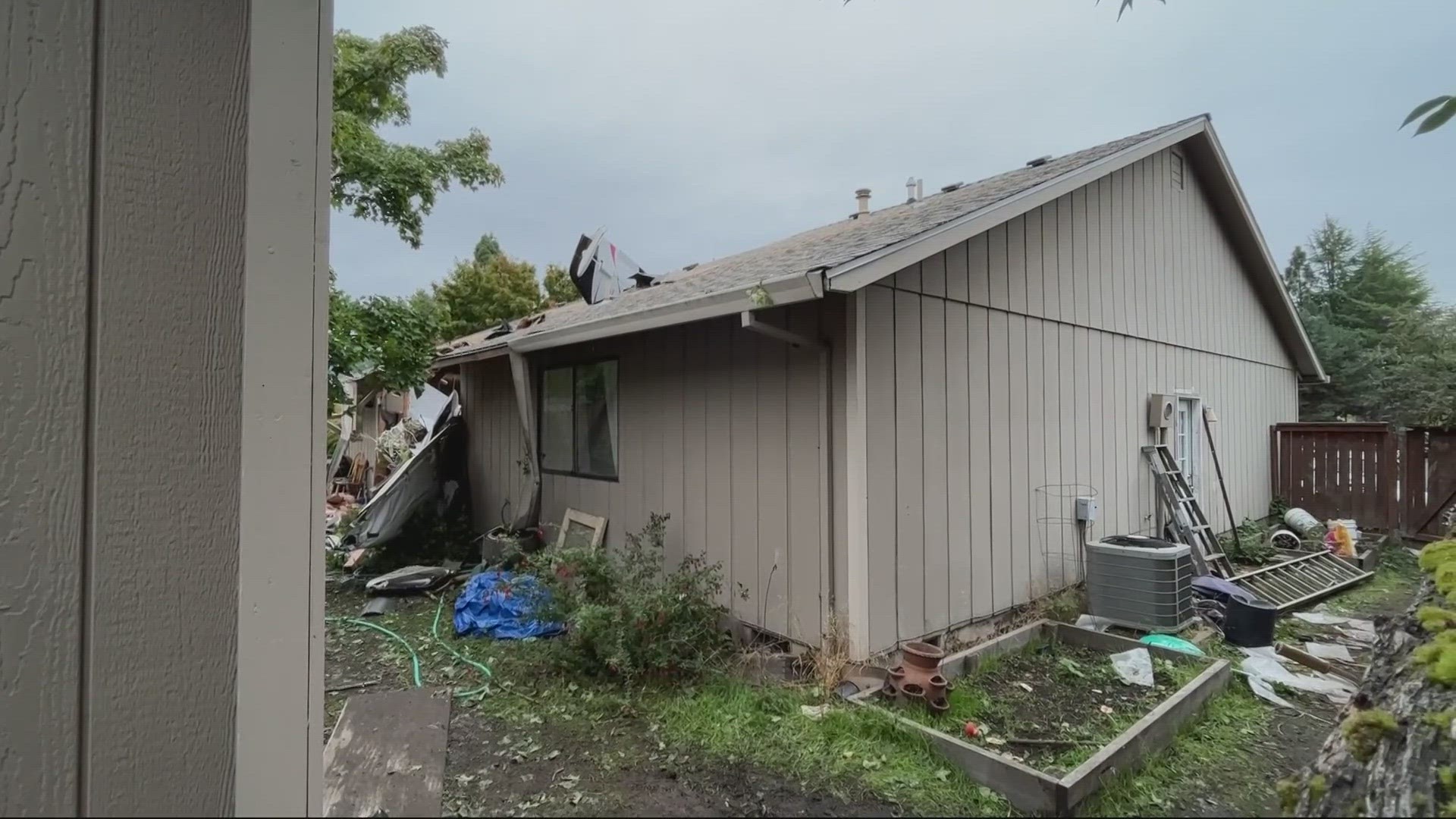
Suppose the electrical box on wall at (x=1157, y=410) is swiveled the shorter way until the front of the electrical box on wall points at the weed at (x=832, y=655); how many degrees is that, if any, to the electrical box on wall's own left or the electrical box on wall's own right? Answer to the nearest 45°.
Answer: approximately 45° to the electrical box on wall's own right

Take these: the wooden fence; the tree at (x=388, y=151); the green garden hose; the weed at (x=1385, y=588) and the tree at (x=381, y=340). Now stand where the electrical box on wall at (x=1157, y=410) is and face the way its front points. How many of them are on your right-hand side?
3

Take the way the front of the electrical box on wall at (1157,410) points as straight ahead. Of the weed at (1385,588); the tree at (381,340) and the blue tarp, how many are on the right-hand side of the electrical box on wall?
2

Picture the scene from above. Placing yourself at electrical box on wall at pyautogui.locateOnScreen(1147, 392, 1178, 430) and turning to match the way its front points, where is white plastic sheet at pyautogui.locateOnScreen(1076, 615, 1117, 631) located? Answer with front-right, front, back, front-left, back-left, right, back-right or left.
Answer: front-right

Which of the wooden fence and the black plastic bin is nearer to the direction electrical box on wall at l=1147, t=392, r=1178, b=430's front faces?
the black plastic bin

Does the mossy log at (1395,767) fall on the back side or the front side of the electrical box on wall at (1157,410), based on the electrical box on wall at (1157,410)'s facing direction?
on the front side

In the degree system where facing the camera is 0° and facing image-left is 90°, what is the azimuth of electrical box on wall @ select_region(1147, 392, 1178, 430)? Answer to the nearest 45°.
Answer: approximately 315°

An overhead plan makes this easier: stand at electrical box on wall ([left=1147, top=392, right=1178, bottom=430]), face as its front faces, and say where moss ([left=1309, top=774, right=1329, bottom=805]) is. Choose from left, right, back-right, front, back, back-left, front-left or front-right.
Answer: front-right

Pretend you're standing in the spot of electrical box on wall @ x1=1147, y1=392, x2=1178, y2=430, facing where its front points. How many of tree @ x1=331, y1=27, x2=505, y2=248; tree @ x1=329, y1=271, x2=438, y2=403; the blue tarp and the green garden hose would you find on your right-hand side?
4

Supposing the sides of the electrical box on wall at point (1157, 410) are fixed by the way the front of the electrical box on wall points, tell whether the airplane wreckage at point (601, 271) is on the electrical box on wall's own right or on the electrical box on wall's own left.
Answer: on the electrical box on wall's own right

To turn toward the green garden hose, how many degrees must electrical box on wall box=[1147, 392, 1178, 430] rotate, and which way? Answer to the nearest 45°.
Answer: approximately 90° to its right
